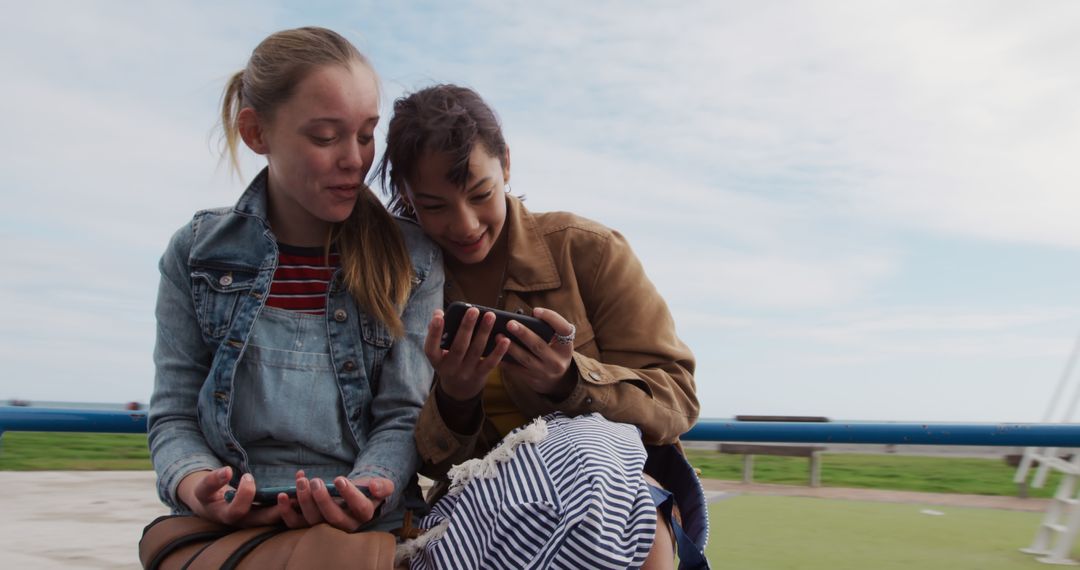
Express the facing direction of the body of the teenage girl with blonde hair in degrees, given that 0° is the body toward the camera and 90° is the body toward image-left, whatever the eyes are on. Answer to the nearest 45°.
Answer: approximately 0°

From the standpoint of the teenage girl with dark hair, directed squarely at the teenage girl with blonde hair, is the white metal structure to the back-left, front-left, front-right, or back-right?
back-right

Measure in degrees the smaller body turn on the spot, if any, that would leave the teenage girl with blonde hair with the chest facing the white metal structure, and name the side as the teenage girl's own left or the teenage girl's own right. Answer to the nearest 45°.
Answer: approximately 90° to the teenage girl's own left

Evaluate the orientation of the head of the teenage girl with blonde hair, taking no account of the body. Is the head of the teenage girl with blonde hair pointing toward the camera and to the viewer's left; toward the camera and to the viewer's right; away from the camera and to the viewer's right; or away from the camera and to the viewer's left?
toward the camera and to the viewer's right
